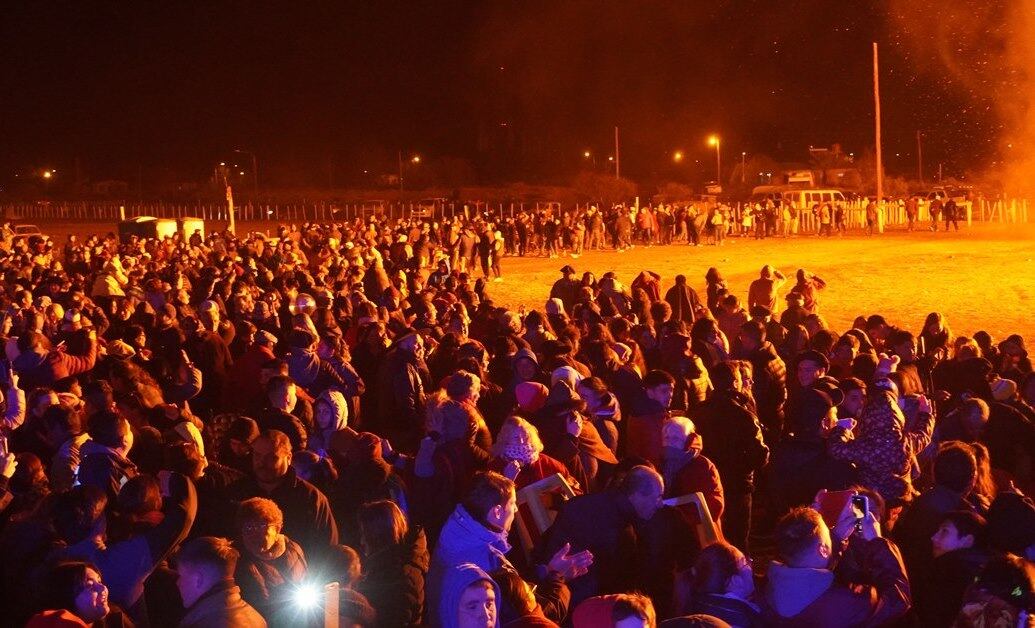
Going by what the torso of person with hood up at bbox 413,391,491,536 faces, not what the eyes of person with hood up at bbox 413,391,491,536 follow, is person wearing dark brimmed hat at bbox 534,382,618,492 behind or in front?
in front

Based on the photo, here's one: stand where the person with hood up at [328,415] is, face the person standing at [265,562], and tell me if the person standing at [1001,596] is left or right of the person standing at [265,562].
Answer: left

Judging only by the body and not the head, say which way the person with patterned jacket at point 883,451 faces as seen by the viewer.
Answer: away from the camera

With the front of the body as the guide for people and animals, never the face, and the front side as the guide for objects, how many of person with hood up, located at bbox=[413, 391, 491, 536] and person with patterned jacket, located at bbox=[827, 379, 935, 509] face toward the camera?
0

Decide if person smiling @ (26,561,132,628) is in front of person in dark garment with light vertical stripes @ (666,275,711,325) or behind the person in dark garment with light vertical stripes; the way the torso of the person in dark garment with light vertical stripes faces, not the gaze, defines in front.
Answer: behind

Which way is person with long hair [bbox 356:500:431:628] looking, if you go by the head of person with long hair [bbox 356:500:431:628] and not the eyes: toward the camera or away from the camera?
away from the camera
